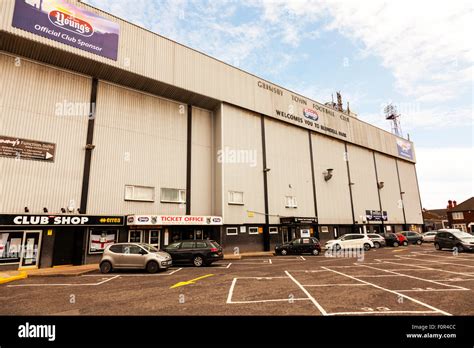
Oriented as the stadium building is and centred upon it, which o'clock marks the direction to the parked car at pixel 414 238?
The parked car is roughly at 10 o'clock from the stadium building.

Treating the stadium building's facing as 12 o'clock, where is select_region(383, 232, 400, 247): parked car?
The parked car is roughly at 10 o'clock from the stadium building.

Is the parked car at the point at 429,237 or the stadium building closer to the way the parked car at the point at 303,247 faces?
the stadium building

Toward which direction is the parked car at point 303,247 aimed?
to the viewer's left
